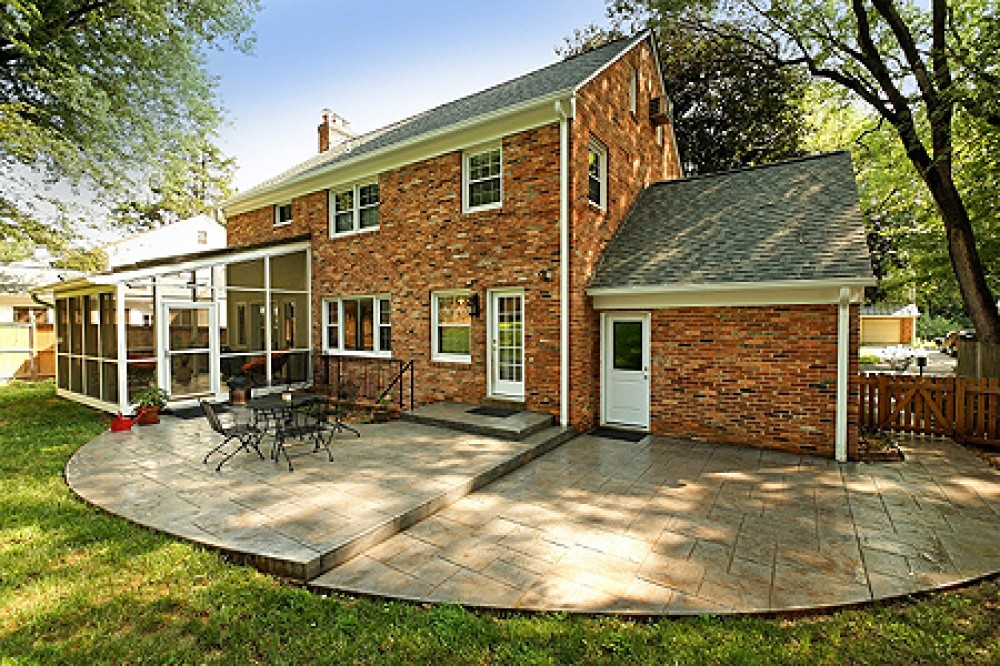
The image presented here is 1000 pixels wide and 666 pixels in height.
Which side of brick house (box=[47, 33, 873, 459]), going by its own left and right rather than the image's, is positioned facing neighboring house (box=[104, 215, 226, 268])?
left

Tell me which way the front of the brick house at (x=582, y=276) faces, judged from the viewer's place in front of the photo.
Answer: facing away from the viewer and to the right of the viewer

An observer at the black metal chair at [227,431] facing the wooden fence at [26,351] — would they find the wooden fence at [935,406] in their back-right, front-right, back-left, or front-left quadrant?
back-right

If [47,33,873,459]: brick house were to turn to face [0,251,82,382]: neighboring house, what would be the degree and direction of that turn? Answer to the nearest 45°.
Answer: approximately 90° to its left

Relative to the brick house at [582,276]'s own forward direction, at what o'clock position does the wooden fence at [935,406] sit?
The wooden fence is roughly at 2 o'clock from the brick house.

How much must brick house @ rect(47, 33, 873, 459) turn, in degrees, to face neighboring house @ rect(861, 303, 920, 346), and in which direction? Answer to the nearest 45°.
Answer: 0° — it already faces it

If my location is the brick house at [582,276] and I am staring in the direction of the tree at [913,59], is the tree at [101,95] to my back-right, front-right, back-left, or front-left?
back-left

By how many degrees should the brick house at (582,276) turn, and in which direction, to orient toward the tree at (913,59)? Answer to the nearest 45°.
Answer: approximately 45° to its right

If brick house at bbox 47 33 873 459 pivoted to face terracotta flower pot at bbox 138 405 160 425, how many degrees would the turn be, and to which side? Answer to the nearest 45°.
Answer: approximately 135° to its left

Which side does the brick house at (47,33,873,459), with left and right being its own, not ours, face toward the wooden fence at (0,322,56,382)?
left

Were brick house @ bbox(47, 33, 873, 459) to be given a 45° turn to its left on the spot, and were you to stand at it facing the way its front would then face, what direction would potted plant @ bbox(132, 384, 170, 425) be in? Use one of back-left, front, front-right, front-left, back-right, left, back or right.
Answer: left
